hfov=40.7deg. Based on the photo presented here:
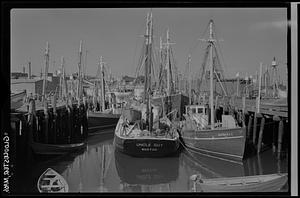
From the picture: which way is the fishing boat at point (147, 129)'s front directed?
away from the camera

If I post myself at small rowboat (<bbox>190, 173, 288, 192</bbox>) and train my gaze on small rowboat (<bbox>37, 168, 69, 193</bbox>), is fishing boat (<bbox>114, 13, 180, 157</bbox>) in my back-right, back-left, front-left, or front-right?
front-right

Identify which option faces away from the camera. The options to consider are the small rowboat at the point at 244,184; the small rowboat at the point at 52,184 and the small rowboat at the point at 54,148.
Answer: the small rowboat at the point at 52,184

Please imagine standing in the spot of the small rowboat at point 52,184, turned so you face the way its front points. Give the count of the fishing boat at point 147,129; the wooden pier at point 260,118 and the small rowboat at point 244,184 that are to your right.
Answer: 3

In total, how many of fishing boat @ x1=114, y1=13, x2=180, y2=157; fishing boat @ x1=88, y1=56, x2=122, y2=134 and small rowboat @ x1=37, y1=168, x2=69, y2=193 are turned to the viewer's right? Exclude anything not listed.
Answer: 0

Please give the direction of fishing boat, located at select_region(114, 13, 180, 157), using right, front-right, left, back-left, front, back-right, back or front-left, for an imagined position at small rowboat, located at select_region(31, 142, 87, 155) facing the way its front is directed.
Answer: front

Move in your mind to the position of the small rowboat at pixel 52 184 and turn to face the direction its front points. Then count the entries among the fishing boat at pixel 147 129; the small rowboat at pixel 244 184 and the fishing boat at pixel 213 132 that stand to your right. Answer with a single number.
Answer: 3
